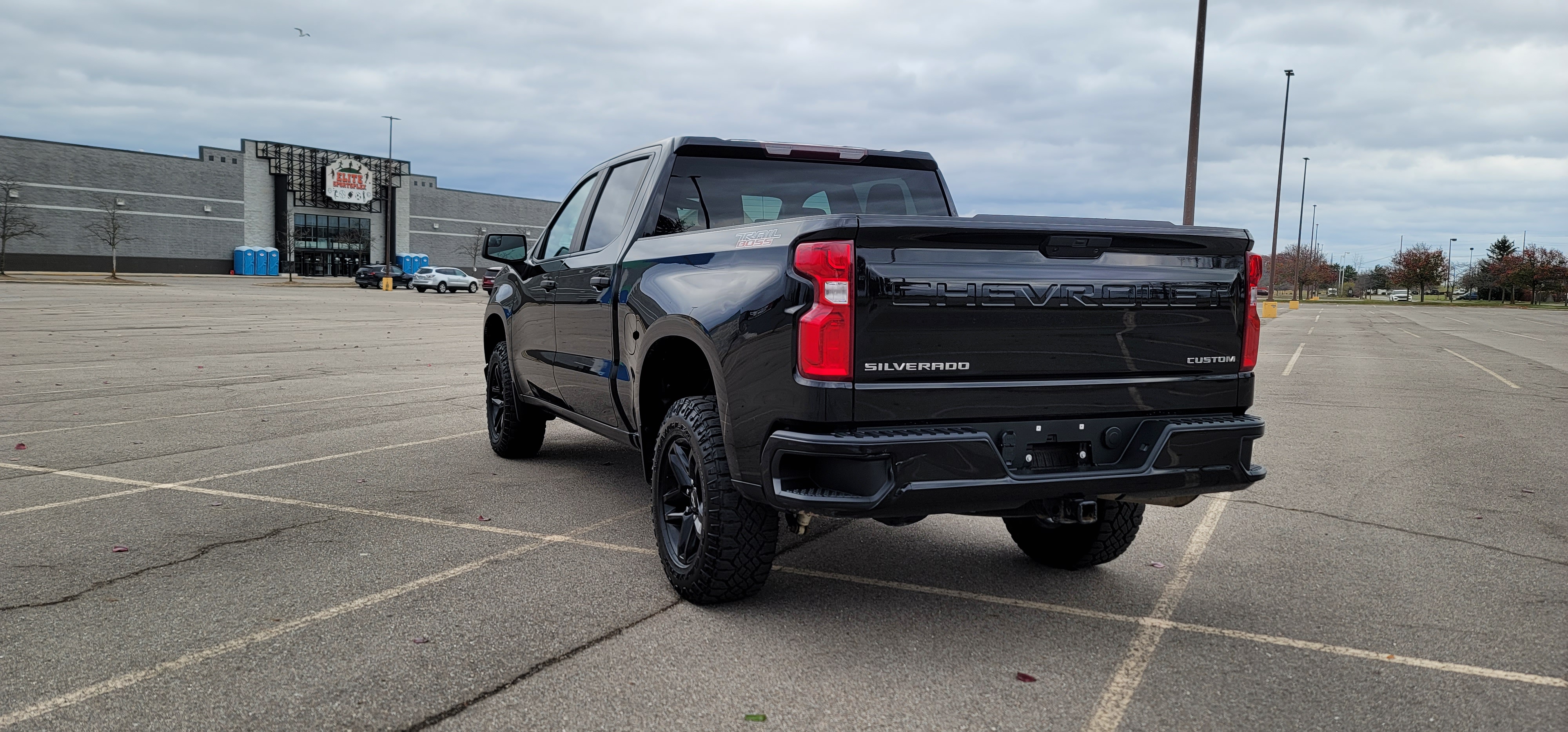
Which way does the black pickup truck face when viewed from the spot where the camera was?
facing away from the viewer and to the left of the viewer

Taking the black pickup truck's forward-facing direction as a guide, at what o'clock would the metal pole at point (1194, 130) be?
The metal pole is roughly at 2 o'clock from the black pickup truck.
